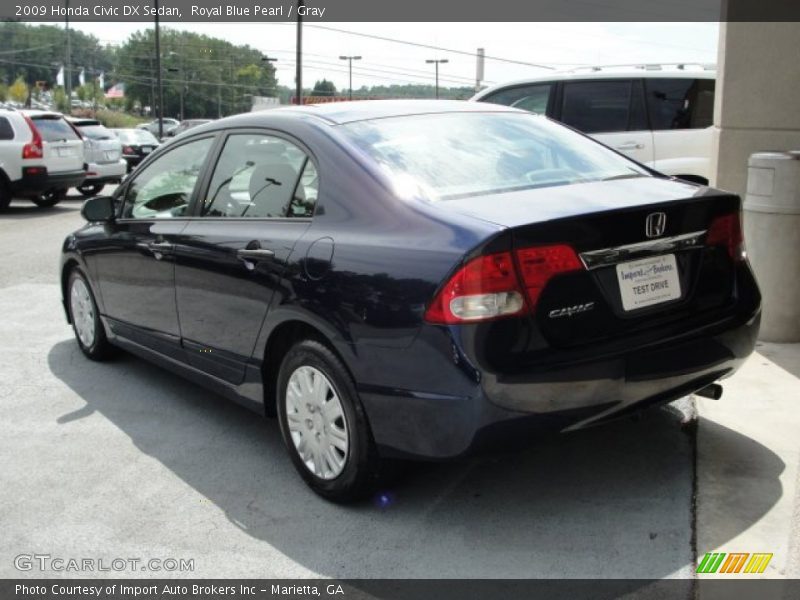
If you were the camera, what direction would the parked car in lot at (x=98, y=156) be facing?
facing away from the viewer and to the left of the viewer

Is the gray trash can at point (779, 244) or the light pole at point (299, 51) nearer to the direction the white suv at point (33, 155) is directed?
the light pole

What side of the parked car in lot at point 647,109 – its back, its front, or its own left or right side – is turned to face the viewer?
left

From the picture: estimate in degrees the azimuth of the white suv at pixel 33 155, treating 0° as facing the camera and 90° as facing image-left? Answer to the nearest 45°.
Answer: approximately 135°

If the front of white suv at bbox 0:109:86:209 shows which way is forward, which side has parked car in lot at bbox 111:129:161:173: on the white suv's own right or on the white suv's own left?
on the white suv's own right

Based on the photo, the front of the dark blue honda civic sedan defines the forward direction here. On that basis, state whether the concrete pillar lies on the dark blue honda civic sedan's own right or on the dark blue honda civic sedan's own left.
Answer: on the dark blue honda civic sedan's own right

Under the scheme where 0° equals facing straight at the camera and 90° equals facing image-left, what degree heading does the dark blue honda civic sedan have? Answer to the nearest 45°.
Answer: approximately 135°
